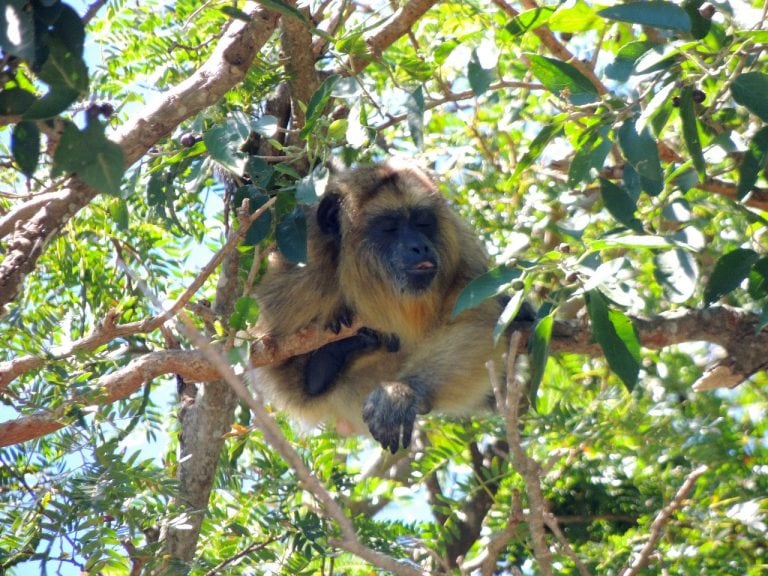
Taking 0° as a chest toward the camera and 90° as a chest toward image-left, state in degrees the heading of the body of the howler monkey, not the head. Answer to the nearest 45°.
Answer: approximately 0°

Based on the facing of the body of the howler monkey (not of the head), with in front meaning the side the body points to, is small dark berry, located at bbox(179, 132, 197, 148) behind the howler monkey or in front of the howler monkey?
in front
